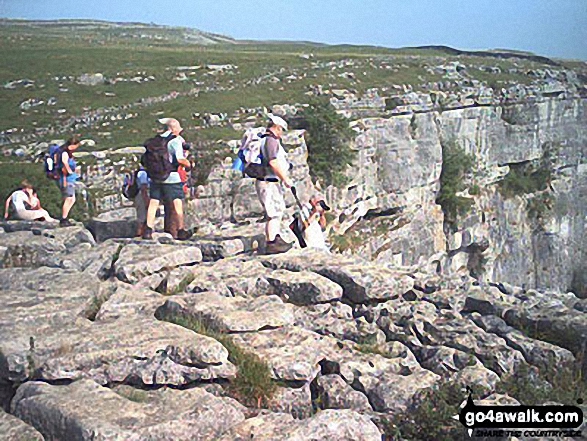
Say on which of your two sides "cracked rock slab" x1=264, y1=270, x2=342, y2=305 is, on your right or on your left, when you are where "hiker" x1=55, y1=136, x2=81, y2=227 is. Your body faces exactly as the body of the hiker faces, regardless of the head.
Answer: on your right

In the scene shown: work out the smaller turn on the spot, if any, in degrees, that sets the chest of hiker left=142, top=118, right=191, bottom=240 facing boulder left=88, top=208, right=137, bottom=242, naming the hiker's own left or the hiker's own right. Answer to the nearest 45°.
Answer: approximately 90° to the hiker's own left

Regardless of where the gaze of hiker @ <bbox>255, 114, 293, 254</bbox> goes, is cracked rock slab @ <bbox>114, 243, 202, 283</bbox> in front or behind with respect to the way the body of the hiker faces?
behind

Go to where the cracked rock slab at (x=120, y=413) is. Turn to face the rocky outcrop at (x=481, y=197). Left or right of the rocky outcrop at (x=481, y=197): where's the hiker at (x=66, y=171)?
left

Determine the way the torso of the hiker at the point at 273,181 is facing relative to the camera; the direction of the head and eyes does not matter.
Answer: to the viewer's right

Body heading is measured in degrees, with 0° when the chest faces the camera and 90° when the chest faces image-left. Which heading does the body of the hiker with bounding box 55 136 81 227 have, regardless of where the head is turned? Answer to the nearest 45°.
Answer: approximately 270°

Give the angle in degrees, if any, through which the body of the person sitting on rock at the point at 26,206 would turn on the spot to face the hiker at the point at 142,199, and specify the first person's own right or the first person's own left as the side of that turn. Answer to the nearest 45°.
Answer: approximately 45° to the first person's own right

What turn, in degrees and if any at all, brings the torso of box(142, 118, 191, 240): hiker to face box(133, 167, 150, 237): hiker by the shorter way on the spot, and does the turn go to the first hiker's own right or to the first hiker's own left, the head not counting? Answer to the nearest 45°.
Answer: approximately 45° to the first hiker's own left

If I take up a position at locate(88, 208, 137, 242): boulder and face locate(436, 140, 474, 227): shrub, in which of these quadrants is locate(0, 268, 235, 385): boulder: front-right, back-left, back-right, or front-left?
back-right

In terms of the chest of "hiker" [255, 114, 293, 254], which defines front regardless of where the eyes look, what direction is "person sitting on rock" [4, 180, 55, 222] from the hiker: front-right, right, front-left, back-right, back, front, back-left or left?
back-left

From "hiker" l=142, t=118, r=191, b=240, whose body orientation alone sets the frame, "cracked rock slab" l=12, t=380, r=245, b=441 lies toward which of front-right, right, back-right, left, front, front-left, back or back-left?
back-right

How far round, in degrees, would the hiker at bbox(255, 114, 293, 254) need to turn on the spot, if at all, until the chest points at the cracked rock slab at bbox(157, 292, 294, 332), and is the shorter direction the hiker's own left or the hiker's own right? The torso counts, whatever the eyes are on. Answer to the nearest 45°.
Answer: approximately 90° to the hiker's own right

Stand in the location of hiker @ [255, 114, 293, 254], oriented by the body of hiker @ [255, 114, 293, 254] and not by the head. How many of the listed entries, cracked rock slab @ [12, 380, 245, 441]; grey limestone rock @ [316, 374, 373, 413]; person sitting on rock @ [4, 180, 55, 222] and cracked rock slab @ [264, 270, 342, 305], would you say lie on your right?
3

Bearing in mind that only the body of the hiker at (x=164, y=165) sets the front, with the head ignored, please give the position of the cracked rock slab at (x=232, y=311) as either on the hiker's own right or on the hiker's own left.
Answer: on the hiker's own right

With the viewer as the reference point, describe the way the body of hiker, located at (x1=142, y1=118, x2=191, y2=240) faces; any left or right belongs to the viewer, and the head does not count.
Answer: facing away from the viewer and to the right of the viewer
